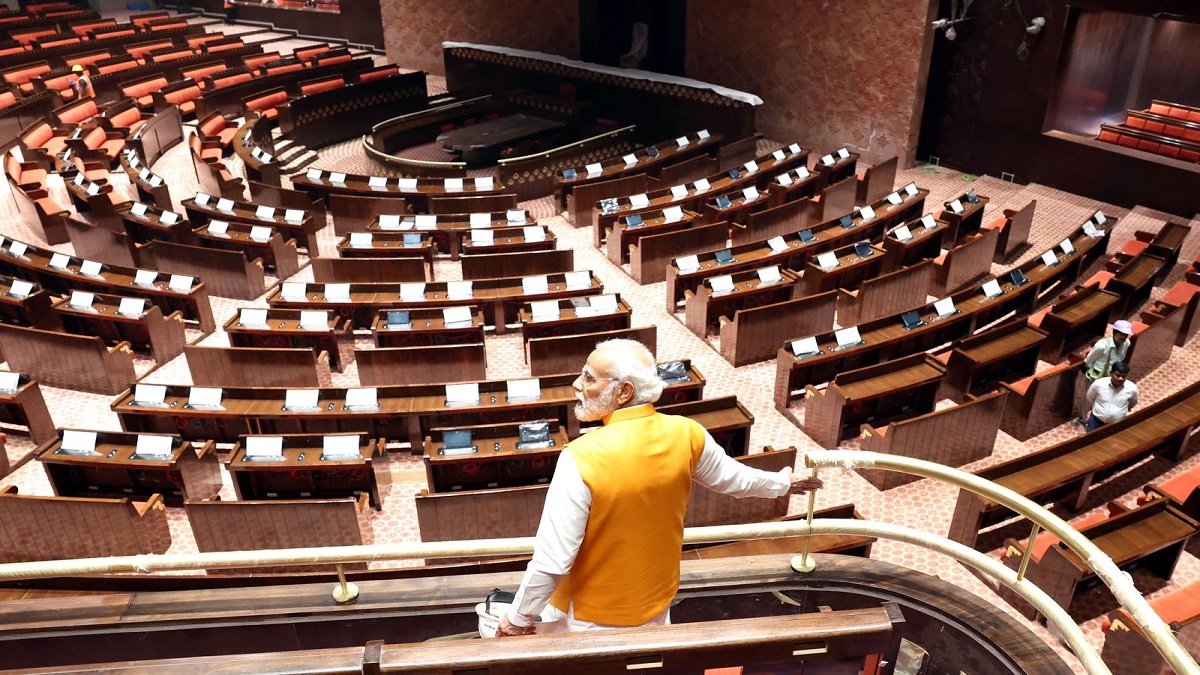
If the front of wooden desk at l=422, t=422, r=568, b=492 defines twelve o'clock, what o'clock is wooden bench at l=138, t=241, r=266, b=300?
The wooden bench is roughly at 5 o'clock from the wooden desk.

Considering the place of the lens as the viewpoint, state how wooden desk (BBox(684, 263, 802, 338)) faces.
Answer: facing the viewer and to the right of the viewer

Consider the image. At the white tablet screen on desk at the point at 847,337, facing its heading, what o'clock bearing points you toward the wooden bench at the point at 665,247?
The wooden bench is roughly at 6 o'clock from the white tablet screen on desk.

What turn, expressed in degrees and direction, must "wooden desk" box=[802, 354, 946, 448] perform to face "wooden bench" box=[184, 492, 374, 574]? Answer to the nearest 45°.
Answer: approximately 90° to its right

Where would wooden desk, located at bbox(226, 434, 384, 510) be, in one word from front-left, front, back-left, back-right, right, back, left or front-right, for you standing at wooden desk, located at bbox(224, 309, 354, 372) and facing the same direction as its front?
front

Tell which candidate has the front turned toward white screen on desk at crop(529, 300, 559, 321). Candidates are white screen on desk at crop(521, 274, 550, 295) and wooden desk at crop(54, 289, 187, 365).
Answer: white screen on desk at crop(521, 274, 550, 295)

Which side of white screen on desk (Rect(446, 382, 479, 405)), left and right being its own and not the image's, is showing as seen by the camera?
front

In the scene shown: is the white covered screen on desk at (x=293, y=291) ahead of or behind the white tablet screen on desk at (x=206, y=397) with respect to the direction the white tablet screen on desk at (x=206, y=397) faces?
behind

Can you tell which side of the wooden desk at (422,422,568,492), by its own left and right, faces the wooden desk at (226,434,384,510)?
right

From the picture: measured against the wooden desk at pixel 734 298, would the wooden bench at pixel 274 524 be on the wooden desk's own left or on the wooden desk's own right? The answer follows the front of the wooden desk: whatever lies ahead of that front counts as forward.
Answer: on the wooden desk's own right

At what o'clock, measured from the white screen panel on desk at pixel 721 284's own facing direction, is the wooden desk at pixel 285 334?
The wooden desk is roughly at 4 o'clock from the white screen panel on desk.

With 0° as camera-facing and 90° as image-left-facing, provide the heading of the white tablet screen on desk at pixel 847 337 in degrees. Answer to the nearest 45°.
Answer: approximately 315°

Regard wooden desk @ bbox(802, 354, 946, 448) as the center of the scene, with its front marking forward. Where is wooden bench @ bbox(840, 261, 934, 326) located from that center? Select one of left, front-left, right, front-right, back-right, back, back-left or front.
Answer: back-left

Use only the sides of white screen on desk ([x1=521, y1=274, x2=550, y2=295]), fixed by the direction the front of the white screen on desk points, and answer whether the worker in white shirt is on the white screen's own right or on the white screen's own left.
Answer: on the white screen's own left

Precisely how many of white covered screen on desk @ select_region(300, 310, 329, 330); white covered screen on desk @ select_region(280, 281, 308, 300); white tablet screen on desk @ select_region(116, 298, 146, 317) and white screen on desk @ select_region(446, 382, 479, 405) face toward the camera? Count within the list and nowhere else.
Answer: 4

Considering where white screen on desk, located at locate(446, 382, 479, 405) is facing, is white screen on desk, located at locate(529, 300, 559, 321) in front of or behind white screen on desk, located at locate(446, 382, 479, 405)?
behind

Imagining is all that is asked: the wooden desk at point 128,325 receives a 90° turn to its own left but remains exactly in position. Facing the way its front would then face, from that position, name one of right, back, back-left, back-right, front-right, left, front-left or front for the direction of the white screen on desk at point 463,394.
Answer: front

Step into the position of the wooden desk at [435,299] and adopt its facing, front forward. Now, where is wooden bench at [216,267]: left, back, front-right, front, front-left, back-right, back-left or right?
back-right

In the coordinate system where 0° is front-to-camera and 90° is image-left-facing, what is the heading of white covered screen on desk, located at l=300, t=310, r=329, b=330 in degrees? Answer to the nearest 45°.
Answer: approximately 0°

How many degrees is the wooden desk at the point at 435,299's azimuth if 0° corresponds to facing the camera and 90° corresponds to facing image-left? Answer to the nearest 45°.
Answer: approximately 0°
